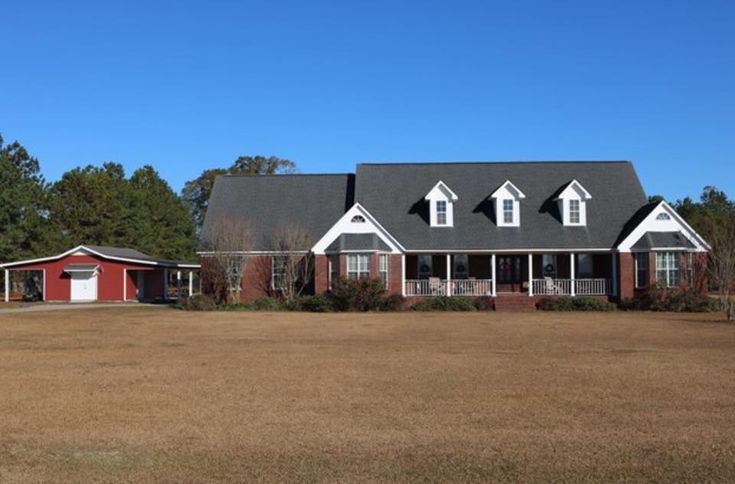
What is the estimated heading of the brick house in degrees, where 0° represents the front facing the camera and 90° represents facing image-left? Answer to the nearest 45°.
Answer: approximately 0°

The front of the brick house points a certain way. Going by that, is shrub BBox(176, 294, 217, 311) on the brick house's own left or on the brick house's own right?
on the brick house's own right

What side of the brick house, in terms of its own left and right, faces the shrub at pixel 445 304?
front

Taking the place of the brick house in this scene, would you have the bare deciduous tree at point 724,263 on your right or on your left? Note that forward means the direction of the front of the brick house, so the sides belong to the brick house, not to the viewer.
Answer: on your left

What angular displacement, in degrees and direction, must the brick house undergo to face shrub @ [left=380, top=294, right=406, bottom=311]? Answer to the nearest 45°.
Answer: approximately 45° to its right

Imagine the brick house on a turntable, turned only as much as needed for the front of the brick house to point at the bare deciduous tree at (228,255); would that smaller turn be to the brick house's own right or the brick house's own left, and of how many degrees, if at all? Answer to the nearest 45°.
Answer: approximately 90° to the brick house's own right

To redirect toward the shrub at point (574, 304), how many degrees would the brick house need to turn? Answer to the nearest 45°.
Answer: approximately 45° to its left
